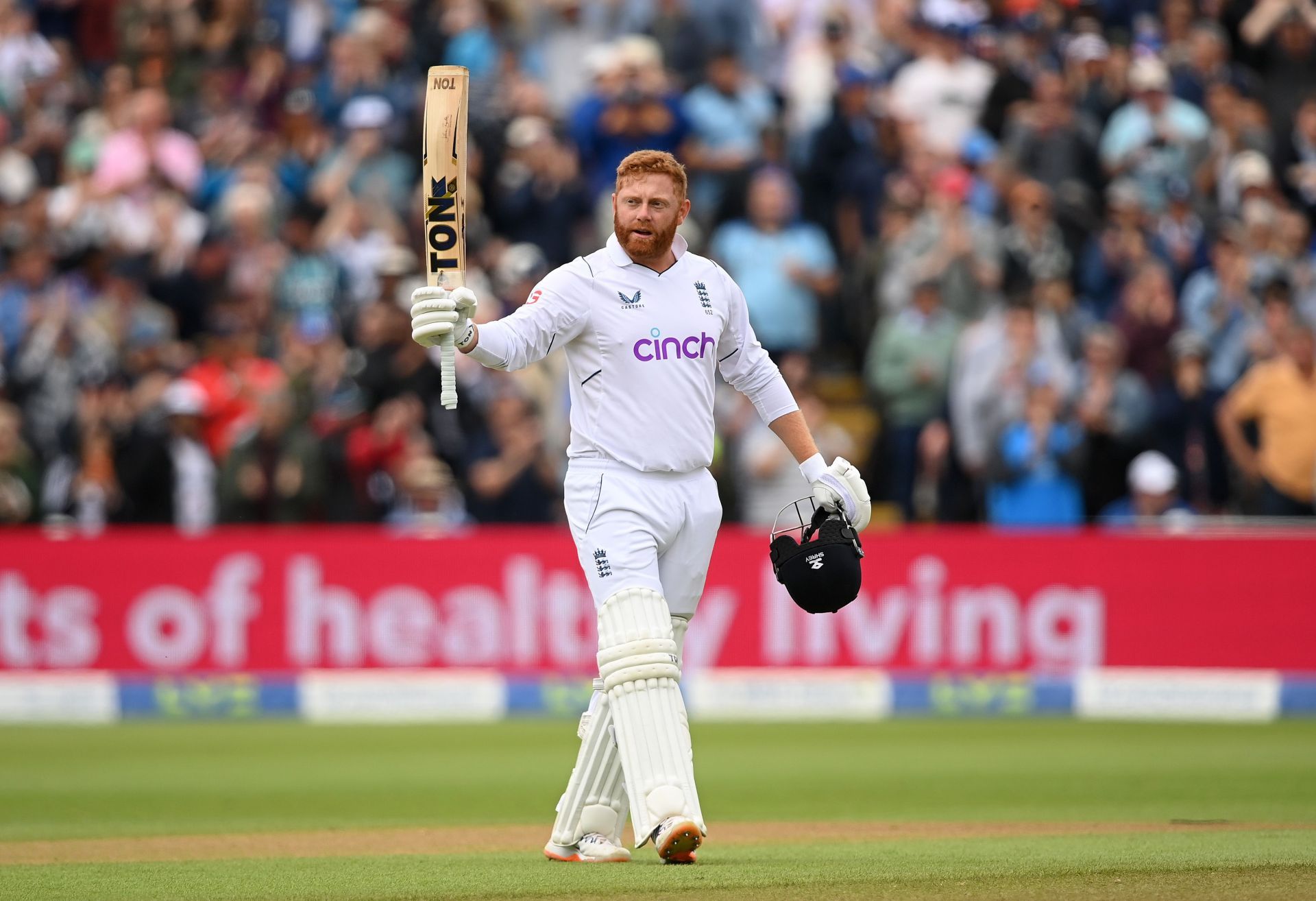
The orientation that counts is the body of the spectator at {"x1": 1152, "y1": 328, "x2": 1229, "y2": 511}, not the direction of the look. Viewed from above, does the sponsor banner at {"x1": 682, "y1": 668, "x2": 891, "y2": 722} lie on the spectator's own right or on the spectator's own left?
on the spectator's own right

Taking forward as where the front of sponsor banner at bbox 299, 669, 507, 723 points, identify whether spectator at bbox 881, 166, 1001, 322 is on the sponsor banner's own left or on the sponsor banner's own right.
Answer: on the sponsor banner's own left

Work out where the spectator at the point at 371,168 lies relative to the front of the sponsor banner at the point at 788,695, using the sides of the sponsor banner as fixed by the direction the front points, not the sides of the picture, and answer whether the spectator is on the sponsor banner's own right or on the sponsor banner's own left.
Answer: on the sponsor banner's own right

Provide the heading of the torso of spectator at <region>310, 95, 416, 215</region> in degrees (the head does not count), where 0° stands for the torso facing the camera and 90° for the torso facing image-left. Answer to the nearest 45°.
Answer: approximately 0°

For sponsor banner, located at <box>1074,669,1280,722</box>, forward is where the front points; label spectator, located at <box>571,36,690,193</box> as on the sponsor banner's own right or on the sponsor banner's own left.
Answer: on the sponsor banner's own right

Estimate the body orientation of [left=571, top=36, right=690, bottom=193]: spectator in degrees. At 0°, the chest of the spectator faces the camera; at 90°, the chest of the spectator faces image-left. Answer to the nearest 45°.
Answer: approximately 0°

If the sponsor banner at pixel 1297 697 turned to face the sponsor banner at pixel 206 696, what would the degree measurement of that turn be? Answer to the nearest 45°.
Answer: approximately 90° to its right
